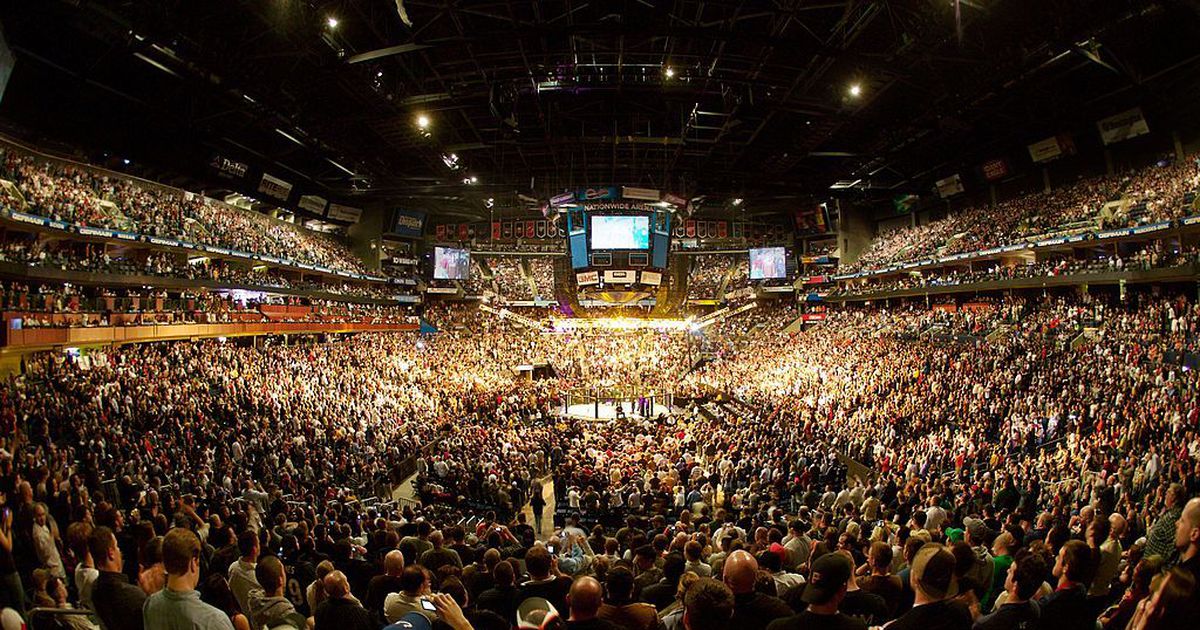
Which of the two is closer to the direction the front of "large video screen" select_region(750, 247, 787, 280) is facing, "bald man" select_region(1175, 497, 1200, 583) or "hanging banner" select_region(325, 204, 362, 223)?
the bald man

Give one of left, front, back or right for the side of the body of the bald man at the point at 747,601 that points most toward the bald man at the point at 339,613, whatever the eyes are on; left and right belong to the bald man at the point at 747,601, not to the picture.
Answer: left

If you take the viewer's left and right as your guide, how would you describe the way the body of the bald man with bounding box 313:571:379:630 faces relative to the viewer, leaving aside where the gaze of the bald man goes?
facing away from the viewer

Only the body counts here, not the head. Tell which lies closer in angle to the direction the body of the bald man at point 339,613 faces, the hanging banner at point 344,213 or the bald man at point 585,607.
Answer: the hanging banner

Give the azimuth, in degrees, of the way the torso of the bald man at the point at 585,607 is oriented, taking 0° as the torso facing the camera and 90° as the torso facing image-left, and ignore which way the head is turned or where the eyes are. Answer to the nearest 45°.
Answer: approximately 180°

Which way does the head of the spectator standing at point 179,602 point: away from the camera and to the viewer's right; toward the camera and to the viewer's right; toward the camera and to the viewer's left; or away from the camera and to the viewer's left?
away from the camera and to the viewer's right

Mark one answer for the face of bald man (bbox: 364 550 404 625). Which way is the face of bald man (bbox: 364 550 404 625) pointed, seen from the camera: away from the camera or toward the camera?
away from the camera
